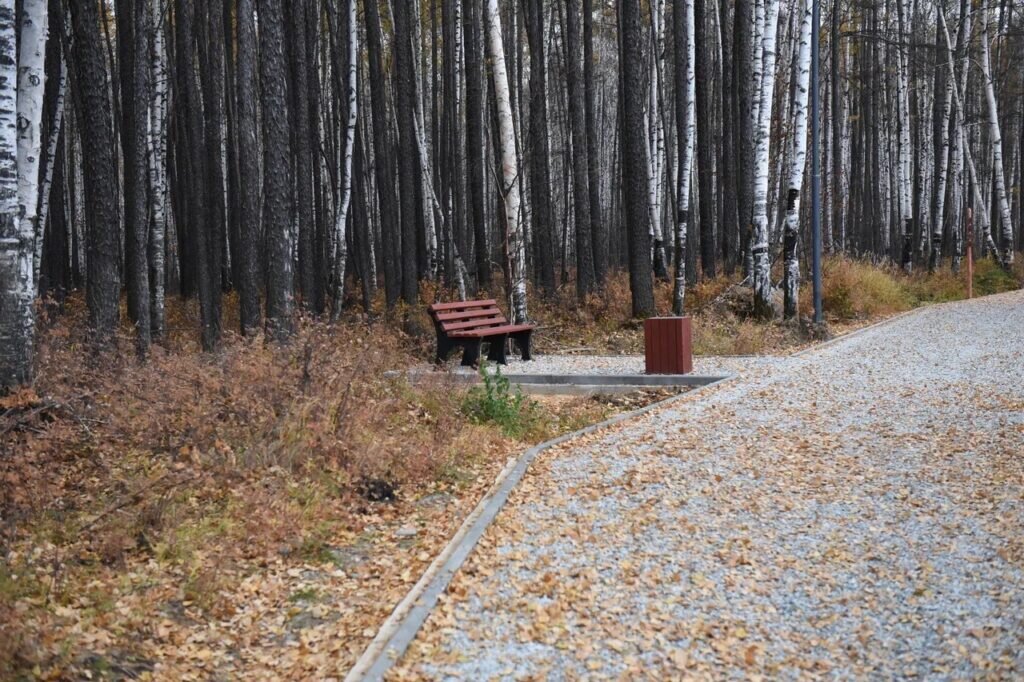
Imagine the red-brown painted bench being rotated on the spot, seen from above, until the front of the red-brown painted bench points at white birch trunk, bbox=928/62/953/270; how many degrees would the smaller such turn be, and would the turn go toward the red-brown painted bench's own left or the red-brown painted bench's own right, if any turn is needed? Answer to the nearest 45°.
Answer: approximately 90° to the red-brown painted bench's own left

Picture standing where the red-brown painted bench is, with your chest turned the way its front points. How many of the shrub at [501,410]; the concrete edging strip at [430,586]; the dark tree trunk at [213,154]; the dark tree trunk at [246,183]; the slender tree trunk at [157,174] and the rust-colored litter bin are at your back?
3

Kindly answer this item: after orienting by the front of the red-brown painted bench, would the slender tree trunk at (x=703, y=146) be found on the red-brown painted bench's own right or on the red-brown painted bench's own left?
on the red-brown painted bench's own left

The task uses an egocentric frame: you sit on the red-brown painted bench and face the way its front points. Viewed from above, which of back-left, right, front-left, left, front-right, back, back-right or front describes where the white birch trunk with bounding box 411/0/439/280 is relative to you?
back-left

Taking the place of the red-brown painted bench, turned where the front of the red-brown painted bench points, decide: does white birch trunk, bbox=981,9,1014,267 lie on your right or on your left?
on your left

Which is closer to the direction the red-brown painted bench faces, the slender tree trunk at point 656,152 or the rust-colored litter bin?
the rust-colored litter bin

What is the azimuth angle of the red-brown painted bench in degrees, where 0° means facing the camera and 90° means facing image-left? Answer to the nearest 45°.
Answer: approximately 315°

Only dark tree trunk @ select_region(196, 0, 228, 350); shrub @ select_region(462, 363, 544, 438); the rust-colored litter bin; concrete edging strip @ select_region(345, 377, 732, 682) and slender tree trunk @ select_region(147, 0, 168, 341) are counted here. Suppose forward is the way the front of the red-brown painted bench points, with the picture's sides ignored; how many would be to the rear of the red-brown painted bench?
2
